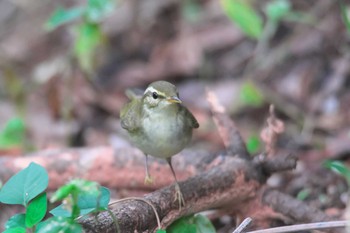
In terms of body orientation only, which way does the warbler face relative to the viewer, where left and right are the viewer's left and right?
facing the viewer and to the right of the viewer

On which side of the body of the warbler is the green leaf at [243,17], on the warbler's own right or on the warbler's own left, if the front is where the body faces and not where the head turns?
on the warbler's own left

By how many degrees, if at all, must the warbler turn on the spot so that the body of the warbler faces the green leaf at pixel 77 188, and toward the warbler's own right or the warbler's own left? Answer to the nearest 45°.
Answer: approximately 45° to the warbler's own right

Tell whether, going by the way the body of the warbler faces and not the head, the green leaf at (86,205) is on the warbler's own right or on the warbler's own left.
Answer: on the warbler's own right

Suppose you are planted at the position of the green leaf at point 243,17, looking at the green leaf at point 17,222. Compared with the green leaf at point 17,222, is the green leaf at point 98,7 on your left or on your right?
right

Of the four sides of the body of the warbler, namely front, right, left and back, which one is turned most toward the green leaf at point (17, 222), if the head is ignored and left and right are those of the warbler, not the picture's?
right

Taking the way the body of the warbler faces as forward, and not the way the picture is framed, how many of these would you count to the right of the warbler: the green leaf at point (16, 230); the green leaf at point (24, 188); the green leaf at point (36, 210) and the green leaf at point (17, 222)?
4

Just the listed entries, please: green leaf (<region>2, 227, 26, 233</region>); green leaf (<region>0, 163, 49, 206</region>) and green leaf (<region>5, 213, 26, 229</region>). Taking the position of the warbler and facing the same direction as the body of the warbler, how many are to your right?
3

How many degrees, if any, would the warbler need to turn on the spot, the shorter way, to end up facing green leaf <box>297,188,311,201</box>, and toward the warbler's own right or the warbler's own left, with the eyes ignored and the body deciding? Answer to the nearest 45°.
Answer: approximately 90° to the warbler's own left

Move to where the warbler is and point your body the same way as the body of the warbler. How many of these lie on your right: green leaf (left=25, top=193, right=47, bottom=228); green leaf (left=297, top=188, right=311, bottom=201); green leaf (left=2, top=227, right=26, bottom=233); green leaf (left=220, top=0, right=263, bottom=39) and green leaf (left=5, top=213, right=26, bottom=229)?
3

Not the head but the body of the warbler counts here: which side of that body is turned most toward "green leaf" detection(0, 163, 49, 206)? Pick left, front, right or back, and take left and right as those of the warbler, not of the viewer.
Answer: right

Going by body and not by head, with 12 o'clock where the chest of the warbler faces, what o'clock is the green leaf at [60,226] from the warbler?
The green leaf is roughly at 2 o'clock from the warbler.
